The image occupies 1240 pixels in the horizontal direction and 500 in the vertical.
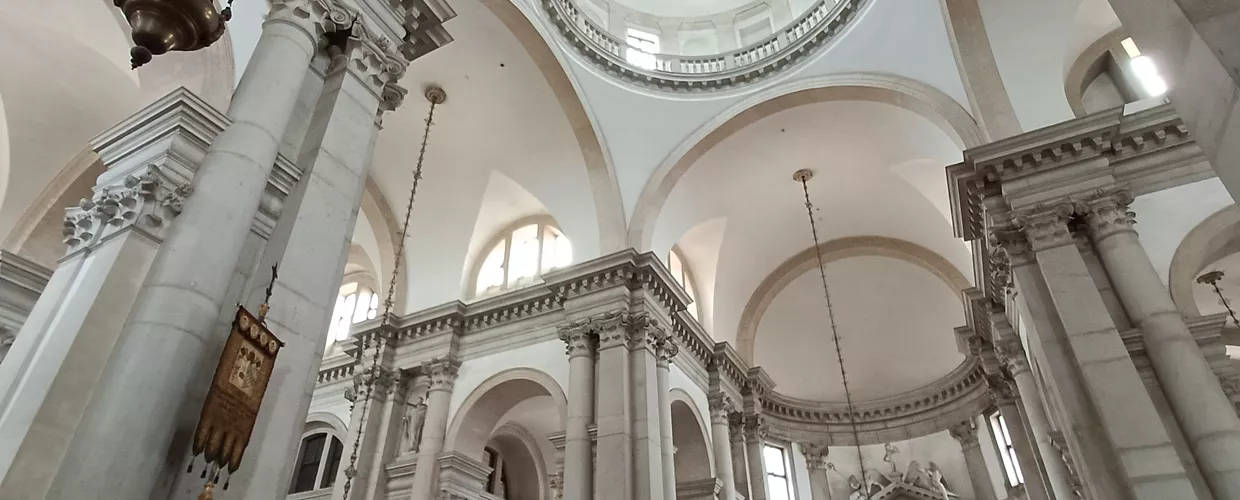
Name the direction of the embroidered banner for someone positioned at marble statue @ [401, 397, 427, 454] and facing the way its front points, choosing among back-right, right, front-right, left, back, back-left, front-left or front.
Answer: front-right

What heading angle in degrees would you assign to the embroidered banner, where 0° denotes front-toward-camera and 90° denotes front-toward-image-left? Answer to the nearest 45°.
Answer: approximately 0°

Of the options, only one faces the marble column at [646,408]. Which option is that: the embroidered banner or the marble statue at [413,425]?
the marble statue

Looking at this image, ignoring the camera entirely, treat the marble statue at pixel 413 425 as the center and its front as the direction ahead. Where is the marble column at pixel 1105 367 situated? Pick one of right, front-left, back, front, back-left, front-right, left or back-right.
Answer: front

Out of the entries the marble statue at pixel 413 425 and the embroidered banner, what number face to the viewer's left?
0

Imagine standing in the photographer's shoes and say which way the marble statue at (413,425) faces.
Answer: facing the viewer and to the right of the viewer

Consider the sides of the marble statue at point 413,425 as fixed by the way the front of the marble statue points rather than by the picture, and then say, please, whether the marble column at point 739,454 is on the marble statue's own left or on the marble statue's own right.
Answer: on the marble statue's own left

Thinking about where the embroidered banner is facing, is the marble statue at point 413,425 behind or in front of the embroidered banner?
behind

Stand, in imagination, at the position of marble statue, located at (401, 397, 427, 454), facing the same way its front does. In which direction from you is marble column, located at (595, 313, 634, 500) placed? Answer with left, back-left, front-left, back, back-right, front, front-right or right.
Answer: left

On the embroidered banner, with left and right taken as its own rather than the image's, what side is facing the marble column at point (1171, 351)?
left
